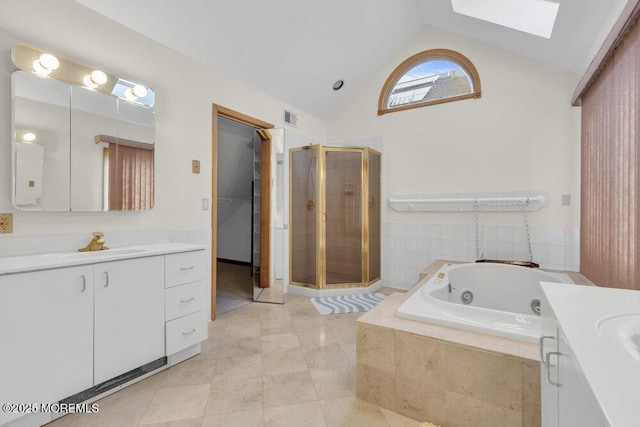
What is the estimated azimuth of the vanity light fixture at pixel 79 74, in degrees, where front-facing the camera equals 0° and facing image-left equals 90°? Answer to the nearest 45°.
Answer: approximately 315°

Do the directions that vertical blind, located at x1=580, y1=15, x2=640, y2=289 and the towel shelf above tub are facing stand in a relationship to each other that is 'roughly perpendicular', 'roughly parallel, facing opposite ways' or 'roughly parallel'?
roughly perpendicular

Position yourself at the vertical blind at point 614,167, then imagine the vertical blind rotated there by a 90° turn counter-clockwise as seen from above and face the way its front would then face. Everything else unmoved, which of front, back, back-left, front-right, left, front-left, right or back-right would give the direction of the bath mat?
right

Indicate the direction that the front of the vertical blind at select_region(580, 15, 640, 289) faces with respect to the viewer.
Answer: facing to the left of the viewer

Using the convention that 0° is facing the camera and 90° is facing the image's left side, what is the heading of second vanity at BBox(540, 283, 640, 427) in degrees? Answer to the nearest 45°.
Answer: approximately 90°

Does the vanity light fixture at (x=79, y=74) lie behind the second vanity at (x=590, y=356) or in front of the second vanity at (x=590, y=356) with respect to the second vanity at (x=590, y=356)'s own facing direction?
in front

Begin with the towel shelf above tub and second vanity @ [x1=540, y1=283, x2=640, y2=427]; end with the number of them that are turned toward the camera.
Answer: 1

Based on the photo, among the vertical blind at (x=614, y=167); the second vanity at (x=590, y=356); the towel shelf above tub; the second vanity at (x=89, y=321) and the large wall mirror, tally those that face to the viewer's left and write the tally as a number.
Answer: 2

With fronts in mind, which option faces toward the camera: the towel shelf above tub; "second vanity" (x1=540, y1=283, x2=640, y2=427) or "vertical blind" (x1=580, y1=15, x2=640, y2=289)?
the towel shelf above tub

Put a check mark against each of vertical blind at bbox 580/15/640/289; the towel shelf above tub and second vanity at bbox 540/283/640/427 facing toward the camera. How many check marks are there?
1

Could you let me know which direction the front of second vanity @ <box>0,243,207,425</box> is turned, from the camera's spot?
facing the viewer and to the right of the viewer

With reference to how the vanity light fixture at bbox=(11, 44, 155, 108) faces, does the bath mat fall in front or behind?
in front

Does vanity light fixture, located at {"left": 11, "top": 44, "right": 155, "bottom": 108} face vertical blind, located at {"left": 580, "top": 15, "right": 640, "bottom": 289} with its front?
yes
